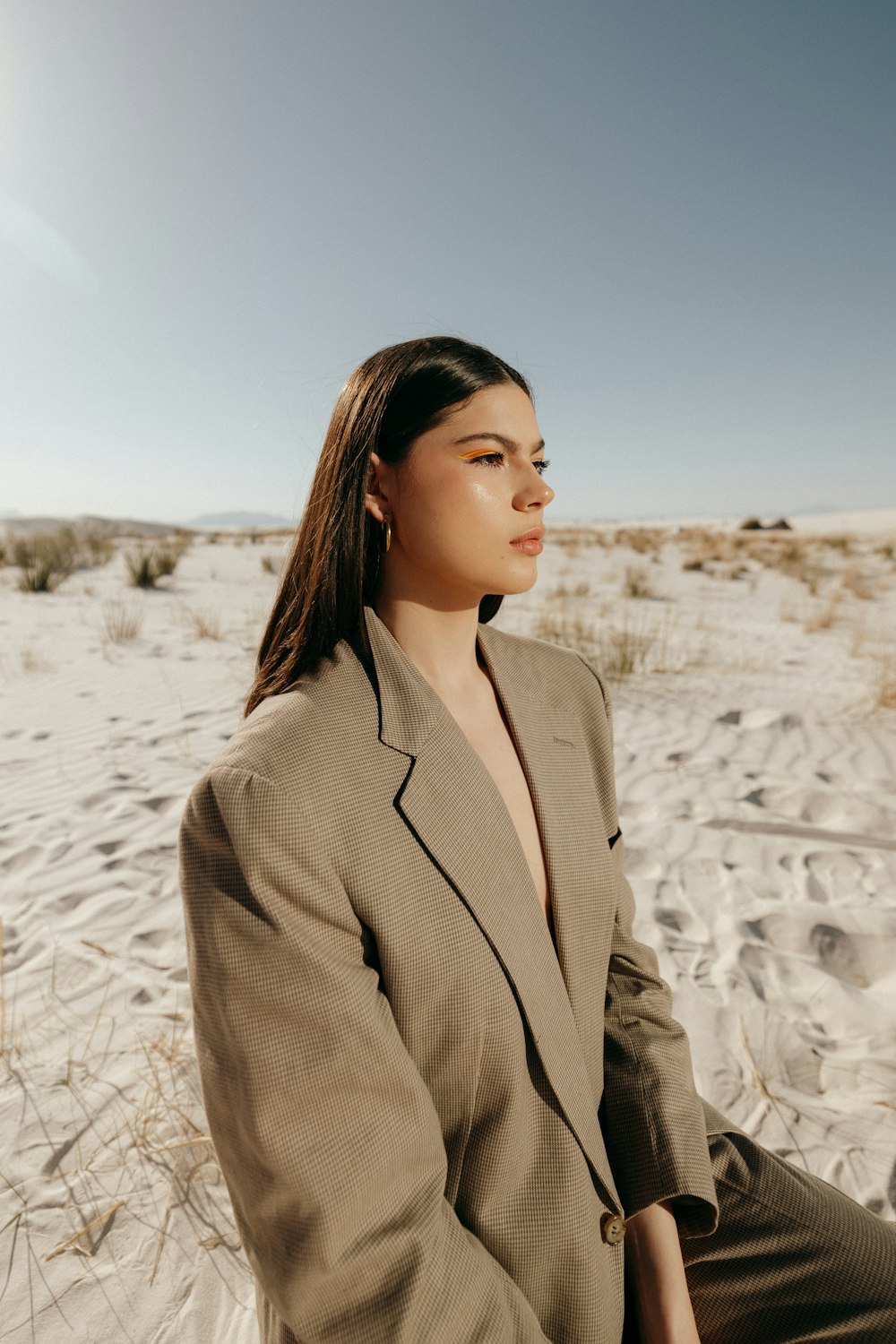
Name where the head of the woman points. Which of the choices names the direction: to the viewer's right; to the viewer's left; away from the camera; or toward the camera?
to the viewer's right

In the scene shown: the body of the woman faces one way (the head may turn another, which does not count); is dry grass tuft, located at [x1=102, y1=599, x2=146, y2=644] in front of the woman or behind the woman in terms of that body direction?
behind

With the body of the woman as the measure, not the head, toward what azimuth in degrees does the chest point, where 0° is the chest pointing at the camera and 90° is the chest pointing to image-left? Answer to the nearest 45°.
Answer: approximately 315°

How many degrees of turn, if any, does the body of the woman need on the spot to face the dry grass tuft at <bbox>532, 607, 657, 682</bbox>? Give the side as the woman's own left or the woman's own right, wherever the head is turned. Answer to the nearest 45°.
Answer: approximately 135° to the woman's own left

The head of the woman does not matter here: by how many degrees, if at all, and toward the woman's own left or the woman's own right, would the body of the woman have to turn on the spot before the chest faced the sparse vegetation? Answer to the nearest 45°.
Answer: approximately 90° to the woman's own left

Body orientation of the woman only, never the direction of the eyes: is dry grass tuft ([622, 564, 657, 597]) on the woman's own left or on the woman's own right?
on the woman's own left

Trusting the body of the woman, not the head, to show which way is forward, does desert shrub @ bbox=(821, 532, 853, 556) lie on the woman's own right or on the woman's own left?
on the woman's own left

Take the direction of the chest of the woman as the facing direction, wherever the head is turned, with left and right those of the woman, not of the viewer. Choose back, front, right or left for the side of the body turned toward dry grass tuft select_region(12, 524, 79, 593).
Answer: back

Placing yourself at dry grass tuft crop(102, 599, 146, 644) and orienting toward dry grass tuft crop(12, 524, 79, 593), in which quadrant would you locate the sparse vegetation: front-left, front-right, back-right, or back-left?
back-right
